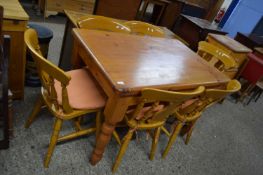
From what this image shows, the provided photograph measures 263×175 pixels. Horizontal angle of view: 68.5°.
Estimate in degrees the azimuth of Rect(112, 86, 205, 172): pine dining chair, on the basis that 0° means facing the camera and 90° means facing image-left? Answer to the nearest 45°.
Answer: approximately 135°

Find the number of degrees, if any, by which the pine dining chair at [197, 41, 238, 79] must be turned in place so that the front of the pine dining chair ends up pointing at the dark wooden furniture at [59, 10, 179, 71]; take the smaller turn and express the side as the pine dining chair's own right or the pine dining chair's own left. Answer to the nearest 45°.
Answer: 0° — it already faces it

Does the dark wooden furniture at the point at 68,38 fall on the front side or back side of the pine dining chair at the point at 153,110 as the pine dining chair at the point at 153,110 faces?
on the front side

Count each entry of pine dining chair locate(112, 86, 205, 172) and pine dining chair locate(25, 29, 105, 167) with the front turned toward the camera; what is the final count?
0

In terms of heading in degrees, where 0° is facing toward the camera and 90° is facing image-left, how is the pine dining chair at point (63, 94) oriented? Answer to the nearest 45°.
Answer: approximately 225°

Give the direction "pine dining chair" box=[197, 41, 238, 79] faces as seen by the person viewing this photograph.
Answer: facing the viewer and to the left of the viewer

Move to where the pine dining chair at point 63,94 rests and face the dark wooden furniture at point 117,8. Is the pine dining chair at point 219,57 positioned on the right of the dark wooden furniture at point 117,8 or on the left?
right

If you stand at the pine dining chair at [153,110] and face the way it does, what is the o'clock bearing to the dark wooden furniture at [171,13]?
The dark wooden furniture is roughly at 1 o'clock from the pine dining chair.

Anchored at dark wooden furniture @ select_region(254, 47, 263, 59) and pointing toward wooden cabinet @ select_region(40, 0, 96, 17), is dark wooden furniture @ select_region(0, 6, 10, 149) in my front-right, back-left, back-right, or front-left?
front-left

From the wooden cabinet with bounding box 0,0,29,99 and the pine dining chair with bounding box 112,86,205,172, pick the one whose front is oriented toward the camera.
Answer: the wooden cabinet

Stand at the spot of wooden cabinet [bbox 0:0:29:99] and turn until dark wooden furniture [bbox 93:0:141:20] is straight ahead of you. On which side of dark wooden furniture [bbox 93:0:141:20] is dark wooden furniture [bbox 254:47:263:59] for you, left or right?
right

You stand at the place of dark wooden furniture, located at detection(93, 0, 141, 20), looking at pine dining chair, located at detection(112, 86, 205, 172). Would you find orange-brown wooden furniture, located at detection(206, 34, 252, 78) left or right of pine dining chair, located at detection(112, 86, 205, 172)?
left

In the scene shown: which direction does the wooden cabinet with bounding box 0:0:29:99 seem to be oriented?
toward the camera

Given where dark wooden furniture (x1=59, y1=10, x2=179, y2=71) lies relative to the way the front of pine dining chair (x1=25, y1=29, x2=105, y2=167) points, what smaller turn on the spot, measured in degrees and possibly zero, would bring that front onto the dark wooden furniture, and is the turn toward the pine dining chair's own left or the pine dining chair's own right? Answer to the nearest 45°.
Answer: approximately 45° to the pine dining chair's own left

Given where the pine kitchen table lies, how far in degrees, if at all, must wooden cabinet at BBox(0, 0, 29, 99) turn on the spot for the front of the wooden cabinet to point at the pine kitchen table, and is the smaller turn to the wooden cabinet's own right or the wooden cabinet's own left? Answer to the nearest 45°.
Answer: approximately 45° to the wooden cabinet's own left

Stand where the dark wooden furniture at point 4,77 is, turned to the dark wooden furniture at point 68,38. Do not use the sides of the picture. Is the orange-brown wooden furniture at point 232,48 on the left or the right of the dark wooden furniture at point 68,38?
right
